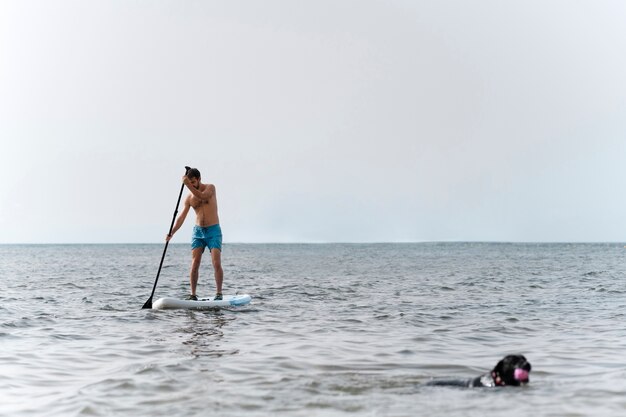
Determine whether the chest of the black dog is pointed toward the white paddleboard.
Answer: no

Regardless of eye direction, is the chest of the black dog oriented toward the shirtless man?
no

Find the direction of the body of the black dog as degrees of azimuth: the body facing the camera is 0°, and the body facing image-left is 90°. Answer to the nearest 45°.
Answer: approximately 270°
